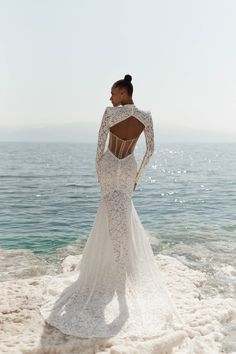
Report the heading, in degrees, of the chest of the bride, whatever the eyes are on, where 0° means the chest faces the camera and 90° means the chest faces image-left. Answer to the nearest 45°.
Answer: approximately 180°
